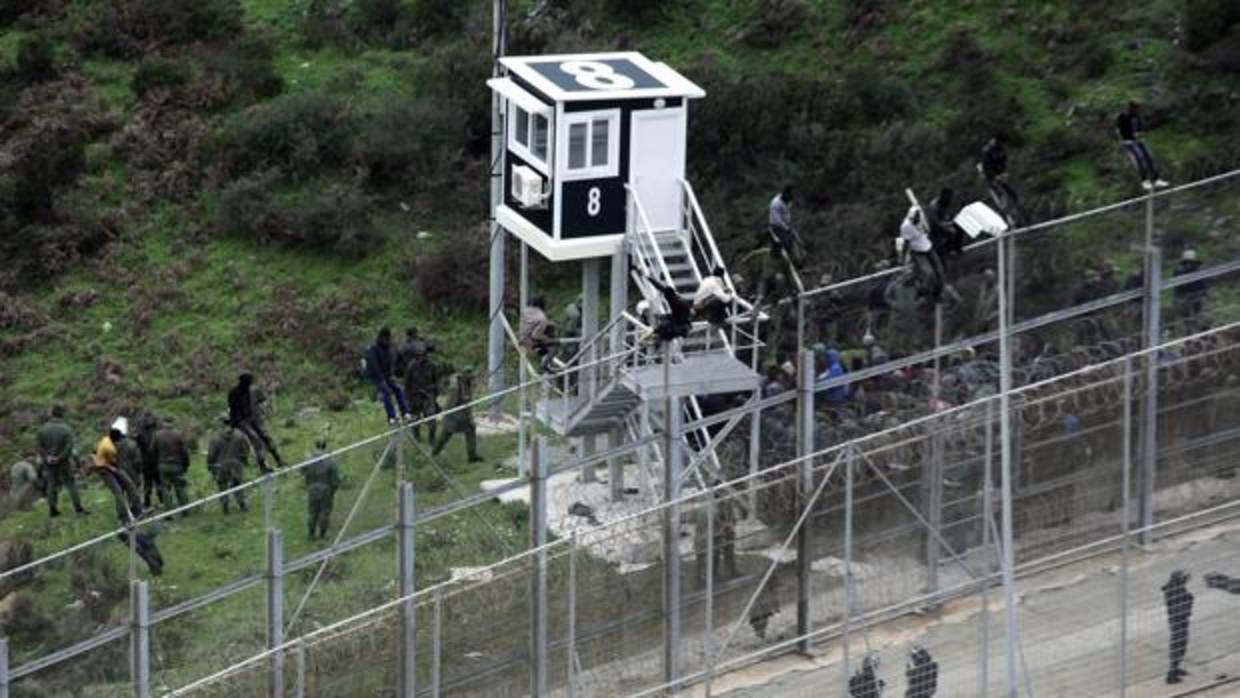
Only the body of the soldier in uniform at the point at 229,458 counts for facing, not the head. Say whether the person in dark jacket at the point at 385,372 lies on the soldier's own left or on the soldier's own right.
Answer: on the soldier's own right

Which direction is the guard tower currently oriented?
toward the camera

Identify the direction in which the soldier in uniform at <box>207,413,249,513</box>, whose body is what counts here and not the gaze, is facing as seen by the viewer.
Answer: away from the camera

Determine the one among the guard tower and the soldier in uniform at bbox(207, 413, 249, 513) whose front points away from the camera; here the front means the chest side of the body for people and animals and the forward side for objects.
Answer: the soldier in uniform

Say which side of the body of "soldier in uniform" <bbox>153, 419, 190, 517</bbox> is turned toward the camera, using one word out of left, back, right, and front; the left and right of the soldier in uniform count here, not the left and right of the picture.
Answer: back

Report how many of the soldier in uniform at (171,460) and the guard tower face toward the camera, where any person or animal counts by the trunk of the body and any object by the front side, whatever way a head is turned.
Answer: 1
